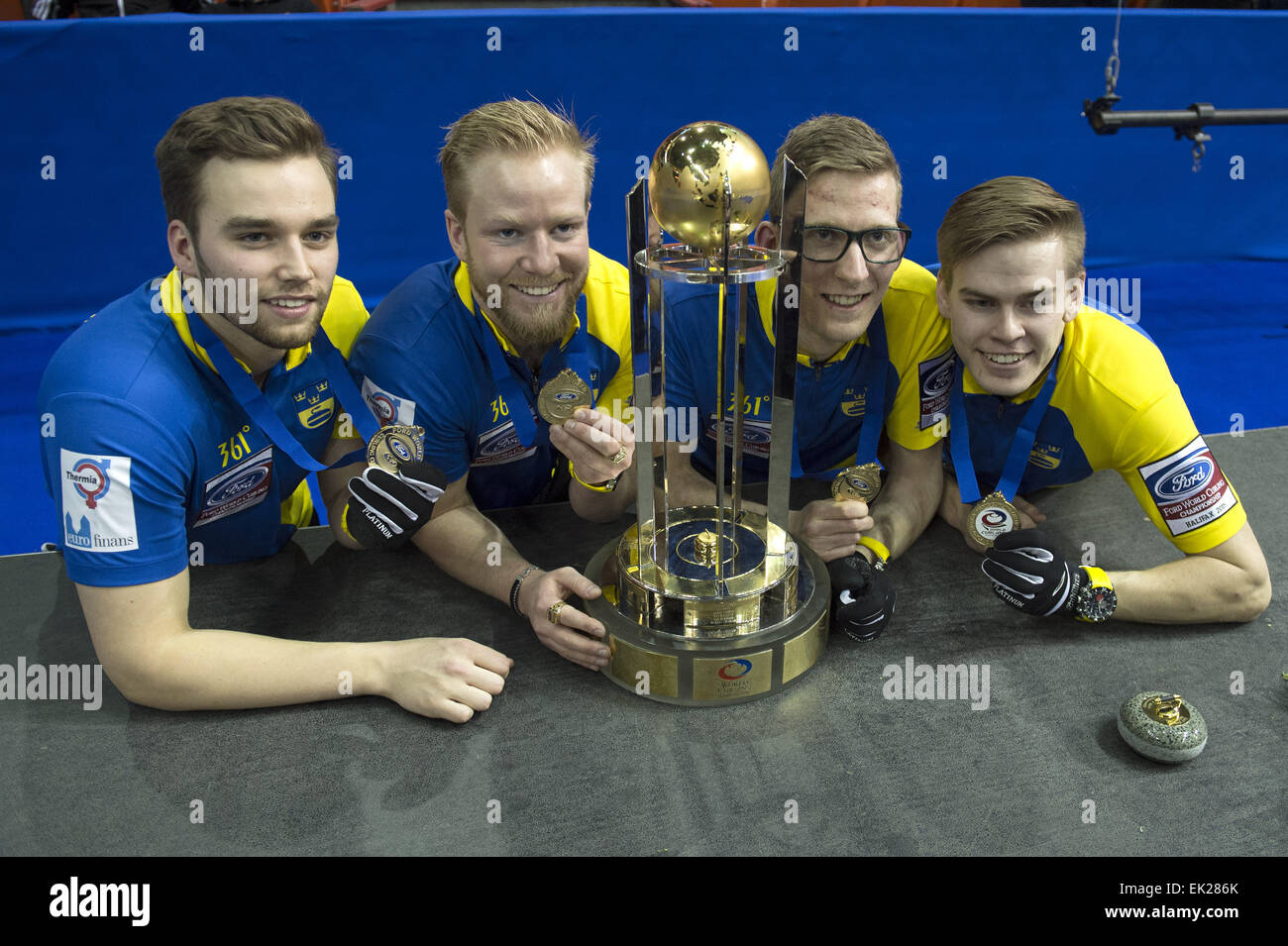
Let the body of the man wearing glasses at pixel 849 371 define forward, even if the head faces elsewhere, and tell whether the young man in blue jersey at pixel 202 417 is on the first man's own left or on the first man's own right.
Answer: on the first man's own right

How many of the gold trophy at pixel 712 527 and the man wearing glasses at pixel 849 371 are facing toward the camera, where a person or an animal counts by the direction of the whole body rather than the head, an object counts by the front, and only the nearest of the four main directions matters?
2

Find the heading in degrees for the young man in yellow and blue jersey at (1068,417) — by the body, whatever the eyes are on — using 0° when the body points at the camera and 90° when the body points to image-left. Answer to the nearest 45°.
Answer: approximately 45°

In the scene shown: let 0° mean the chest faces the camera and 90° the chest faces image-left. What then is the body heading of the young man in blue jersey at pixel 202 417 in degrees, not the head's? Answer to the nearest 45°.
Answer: approximately 315°

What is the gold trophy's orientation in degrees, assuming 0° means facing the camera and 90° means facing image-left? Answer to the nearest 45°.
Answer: approximately 0°
